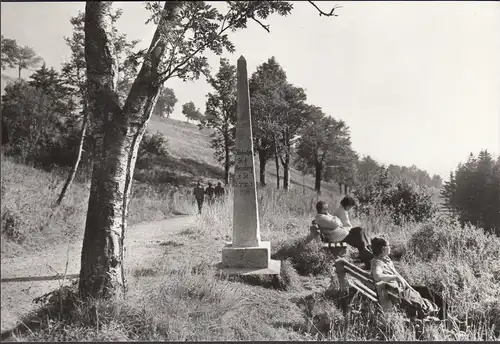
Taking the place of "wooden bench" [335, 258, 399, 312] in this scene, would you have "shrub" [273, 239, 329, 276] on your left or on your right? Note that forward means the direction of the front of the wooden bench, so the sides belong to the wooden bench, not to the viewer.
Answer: on your left

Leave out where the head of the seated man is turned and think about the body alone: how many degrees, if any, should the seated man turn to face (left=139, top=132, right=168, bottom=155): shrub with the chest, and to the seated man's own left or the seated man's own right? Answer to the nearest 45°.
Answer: approximately 135° to the seated man's own left

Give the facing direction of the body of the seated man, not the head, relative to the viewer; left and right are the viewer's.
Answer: facing to the right of the viewer

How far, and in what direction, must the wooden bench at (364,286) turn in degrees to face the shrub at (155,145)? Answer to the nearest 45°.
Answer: approximately 90° to its left

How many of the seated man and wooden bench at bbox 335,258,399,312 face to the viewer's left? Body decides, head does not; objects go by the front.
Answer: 0

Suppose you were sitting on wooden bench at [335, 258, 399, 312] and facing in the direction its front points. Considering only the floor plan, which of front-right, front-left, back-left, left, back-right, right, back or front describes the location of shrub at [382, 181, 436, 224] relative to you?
front-left

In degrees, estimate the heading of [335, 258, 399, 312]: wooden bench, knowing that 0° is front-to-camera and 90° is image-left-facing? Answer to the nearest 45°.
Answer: approximately 225°

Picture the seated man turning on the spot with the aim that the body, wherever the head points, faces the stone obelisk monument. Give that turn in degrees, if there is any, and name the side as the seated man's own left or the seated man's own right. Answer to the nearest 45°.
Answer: approximately 135° to the seated man's own right
